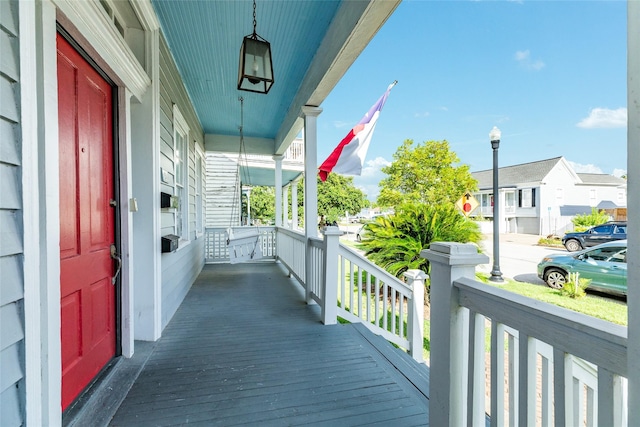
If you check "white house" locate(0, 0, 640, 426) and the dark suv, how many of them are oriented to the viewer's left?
1

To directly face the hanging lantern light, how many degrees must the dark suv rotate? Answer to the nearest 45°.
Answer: approximately 90° to its left

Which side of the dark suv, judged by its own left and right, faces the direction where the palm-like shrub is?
left

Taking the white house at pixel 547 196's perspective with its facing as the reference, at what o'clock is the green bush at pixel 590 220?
The green bush is roughly at 10 o'clock from the white house.

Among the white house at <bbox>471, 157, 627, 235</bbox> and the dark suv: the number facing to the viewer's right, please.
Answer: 0

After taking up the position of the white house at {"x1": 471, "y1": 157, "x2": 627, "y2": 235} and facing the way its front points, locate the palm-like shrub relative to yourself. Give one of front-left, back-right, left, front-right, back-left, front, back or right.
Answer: front-left

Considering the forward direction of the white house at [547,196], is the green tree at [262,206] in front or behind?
in front

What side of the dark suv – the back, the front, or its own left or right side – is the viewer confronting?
left

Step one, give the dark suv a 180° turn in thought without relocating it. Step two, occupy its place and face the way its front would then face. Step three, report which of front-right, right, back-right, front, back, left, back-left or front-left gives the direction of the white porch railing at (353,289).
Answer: right

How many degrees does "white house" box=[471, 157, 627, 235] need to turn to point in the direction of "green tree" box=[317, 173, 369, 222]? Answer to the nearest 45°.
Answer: approximately 45° to its right

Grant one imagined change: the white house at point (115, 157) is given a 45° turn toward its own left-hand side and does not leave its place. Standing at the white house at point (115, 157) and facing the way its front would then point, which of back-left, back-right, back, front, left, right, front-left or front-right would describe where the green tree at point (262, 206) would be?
front-left

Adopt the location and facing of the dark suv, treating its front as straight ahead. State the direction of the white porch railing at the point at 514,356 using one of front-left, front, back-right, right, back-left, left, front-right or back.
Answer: left

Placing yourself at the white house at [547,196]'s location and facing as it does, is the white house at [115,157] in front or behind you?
in front

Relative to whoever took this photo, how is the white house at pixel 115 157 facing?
facing to the right of the viewer

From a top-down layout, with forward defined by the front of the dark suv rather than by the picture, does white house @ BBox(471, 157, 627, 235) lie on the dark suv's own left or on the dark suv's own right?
on the dark suv's own right

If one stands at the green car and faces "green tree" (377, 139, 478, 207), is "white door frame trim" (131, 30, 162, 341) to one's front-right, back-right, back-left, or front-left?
back-left

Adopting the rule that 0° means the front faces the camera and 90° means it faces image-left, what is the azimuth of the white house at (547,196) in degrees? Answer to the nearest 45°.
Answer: approximately 45°

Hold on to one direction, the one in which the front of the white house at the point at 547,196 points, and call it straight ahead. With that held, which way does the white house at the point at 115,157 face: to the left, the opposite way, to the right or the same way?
the opposite way
